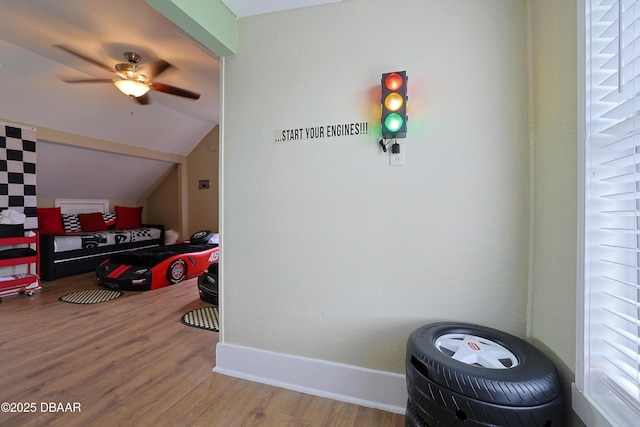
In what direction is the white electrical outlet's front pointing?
toward the camera

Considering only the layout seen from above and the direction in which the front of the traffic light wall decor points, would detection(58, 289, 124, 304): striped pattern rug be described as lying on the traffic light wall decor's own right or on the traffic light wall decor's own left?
on the traffic light wall decor's own right

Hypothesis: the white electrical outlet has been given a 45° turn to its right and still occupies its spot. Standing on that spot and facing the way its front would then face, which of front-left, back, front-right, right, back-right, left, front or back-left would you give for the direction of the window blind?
left

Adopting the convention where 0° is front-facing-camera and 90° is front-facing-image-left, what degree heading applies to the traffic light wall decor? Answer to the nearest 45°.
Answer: approximately 0°

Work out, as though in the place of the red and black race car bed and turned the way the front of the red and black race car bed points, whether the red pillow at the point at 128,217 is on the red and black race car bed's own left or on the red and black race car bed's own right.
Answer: on the red and black race car bed's own right

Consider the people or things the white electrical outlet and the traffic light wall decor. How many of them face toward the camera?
2

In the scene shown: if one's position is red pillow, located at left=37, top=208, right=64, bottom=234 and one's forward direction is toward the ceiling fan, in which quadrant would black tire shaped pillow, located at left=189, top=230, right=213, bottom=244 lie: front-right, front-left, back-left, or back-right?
front-left

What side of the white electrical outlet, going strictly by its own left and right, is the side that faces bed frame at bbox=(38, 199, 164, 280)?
right

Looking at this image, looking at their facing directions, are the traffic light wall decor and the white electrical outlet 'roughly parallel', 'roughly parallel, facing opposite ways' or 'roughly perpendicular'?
roughly parallel

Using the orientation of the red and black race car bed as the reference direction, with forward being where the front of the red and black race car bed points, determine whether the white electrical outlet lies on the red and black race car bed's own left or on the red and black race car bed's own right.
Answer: on the red and black race car bed's own left

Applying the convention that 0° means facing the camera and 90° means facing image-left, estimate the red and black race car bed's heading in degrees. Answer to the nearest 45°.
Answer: approximately 45°
